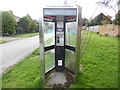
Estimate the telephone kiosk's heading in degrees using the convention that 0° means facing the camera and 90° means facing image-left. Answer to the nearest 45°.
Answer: approximately 0°

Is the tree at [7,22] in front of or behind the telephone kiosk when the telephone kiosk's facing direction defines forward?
behind

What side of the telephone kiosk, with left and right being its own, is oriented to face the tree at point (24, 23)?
back
